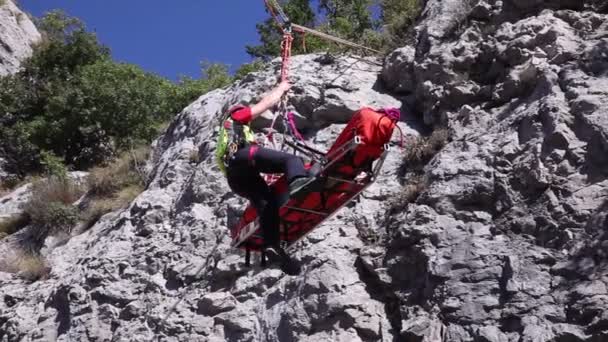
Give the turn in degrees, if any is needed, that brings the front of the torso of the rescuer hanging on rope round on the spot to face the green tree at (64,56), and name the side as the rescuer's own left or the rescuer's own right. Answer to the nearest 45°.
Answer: approximately 135° to the rescuer's own left

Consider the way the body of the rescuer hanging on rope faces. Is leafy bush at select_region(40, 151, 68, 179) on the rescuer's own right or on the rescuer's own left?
on the rescuer's own left

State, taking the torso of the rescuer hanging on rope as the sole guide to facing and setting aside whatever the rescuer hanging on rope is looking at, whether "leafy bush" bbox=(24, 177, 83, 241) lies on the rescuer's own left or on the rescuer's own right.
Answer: on the rescuer's own left

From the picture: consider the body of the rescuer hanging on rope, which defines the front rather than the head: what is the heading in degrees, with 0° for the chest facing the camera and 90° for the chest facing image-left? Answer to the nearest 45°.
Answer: approximately 270°
